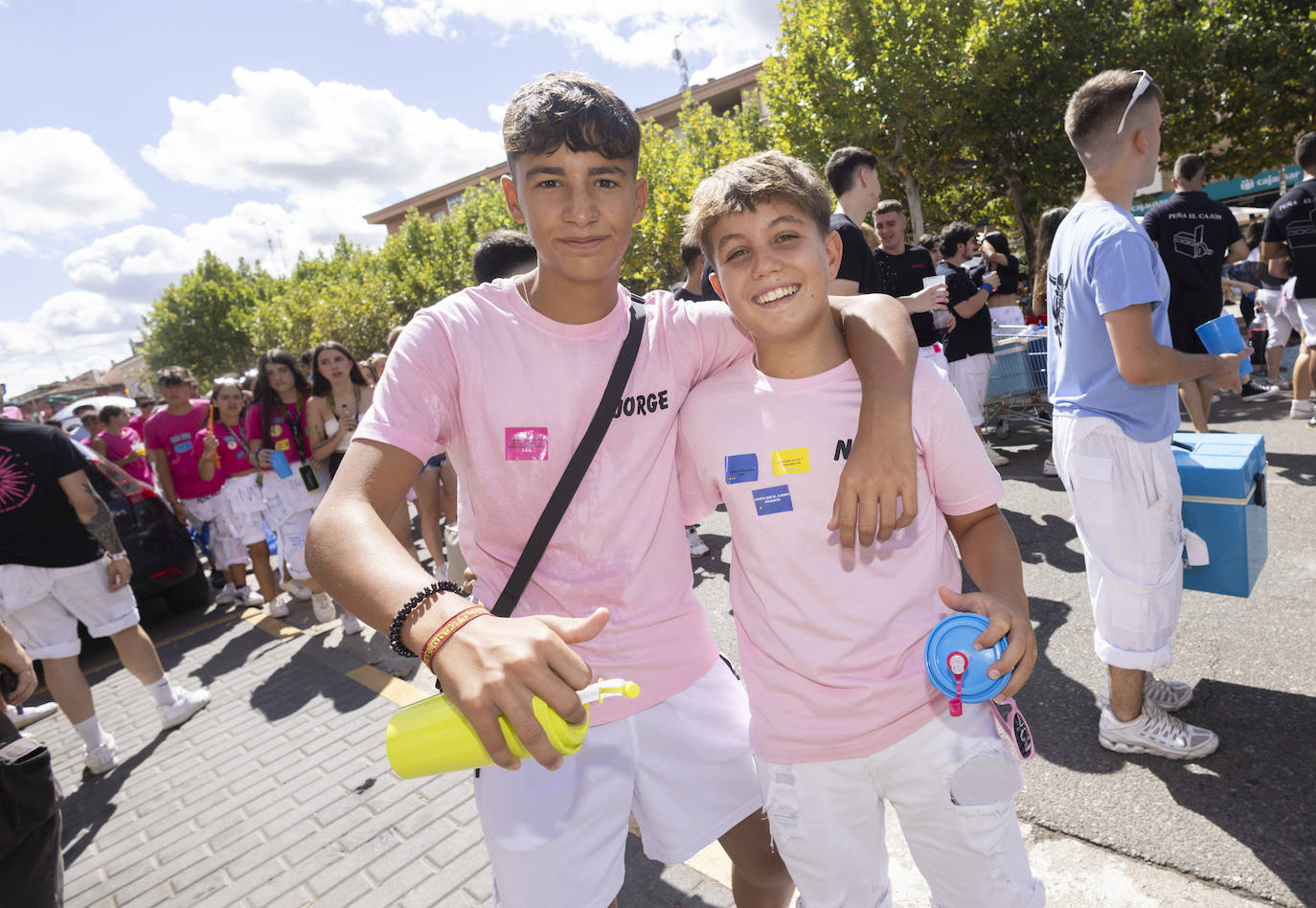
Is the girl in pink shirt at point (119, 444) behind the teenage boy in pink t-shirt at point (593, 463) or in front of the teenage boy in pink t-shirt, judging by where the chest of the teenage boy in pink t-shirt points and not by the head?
behind

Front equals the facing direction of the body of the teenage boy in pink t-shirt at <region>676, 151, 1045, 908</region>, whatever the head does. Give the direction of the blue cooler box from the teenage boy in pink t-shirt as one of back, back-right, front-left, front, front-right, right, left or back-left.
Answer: back-left

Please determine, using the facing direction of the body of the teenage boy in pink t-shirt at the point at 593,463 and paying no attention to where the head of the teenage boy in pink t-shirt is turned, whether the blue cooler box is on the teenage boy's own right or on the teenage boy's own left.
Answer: on the teenage boy's own left

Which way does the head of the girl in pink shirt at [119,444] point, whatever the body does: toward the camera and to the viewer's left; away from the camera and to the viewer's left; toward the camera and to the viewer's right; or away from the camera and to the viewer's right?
toward the camera and to the viewer's right

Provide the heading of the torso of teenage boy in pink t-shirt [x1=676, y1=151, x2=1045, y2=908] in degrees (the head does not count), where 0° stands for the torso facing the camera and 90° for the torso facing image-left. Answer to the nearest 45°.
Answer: approximately 0°

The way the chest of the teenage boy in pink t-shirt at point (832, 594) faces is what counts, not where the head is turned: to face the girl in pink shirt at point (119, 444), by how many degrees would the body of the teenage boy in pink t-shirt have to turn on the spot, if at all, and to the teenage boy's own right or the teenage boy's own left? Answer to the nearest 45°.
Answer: approximately 135° to the teenage boy's own right

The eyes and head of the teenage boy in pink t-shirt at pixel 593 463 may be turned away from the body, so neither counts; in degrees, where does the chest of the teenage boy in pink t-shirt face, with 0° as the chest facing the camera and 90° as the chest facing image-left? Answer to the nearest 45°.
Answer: approximately 0°

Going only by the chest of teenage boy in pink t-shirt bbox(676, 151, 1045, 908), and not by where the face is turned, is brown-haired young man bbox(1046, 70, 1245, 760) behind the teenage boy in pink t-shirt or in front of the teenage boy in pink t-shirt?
behind

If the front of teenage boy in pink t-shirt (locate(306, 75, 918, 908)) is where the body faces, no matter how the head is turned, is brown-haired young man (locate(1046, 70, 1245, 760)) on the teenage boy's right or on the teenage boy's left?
on the teenage boy's left
